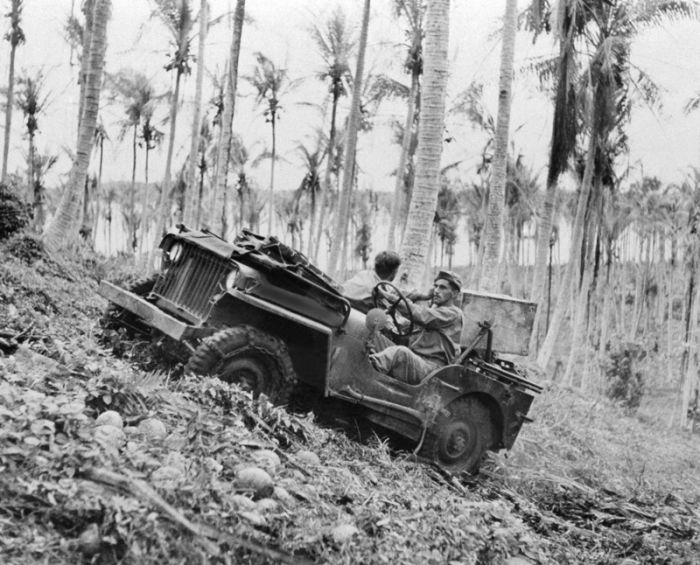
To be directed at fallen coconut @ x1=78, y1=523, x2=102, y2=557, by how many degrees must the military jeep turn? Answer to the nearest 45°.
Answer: approximately 45° to its left

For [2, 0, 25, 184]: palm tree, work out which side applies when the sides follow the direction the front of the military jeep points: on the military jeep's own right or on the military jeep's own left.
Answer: on the military jeep's own right

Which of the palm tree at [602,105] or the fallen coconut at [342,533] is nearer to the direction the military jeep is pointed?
the fallen coconut

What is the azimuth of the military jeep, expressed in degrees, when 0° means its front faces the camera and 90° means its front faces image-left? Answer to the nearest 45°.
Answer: approximately 45°

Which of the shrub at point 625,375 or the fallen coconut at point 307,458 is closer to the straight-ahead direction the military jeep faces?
the fallen coconut

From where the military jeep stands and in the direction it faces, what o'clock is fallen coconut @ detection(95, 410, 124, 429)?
The fallen coconut is roughly at 11 o'clock from the military jeep.

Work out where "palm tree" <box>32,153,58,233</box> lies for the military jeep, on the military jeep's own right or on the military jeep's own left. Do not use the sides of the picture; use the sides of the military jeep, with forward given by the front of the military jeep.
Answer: on the military jeep's own right
